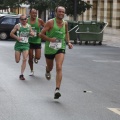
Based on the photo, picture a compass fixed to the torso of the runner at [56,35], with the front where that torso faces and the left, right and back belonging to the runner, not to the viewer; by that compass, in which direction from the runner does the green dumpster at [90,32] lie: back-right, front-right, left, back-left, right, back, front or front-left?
back-left

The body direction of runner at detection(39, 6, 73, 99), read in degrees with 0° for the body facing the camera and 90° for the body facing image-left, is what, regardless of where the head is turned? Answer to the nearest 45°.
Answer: approximately 315°

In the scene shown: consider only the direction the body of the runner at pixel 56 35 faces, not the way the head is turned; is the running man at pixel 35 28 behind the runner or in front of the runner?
behind

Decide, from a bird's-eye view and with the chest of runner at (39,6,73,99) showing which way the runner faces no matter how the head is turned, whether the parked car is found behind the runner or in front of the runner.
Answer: behind

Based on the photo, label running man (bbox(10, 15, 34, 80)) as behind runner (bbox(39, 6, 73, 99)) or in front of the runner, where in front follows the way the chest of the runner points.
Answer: behind

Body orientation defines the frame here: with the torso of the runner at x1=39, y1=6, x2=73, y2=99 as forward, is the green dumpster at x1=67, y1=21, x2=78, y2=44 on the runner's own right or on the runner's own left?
on the runner's own left
